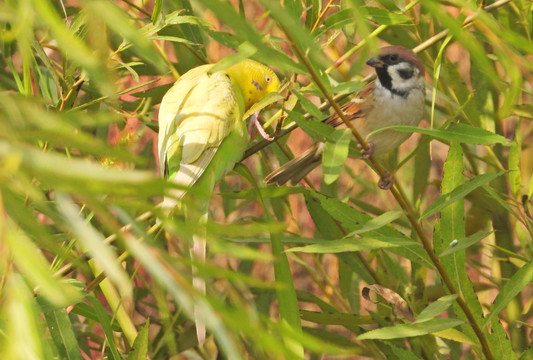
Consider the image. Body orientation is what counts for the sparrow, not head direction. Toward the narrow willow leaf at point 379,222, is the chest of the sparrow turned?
no

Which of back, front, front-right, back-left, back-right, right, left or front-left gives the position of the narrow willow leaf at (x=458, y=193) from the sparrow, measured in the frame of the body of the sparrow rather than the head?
front-left

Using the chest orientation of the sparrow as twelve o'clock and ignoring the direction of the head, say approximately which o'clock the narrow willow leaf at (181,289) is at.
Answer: The narrow willow leaf is roughly at 2 o'clock from the sparrow.

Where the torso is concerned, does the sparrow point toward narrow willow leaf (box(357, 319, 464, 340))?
no

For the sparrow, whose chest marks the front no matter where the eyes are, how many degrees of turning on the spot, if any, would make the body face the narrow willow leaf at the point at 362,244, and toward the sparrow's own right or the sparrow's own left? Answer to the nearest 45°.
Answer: approximately 45° to the sparrow's own right

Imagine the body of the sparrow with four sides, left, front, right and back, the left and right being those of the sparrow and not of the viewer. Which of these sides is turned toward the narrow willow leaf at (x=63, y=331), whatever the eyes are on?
right

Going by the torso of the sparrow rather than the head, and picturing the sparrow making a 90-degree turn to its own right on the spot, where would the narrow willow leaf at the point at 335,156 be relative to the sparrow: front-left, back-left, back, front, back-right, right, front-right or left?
front-left

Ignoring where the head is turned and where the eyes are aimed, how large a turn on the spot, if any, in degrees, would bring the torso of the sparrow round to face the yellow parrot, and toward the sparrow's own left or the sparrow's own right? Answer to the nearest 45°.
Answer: approximately 90° to the sparrow's own right

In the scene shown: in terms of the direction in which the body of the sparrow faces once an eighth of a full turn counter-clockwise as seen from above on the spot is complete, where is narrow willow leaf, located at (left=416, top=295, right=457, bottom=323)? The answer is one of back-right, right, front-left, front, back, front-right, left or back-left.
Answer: right

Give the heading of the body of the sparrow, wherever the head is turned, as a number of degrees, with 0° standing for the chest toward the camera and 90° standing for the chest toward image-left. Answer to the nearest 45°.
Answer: approximately 315°
